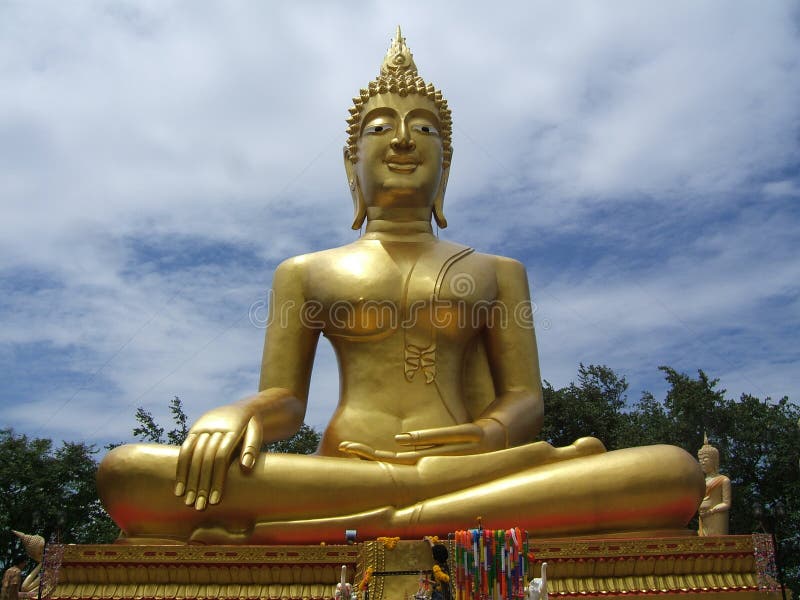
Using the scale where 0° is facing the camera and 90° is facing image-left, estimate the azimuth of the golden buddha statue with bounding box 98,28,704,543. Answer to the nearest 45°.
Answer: approximately 0°

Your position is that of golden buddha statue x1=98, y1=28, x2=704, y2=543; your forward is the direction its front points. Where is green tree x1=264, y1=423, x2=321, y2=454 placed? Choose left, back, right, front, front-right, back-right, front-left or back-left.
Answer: back

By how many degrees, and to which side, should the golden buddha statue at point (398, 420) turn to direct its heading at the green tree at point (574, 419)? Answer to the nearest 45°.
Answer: approximately 180°

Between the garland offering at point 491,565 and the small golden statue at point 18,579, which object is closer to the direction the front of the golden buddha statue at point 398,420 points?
the garland offering

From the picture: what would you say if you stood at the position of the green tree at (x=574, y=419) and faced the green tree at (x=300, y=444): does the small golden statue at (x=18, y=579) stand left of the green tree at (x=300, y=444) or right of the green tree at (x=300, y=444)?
left

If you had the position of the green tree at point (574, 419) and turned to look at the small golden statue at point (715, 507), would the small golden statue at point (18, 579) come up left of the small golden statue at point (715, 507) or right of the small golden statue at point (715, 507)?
right

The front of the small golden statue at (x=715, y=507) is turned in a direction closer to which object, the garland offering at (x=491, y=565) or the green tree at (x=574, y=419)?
the garland offering

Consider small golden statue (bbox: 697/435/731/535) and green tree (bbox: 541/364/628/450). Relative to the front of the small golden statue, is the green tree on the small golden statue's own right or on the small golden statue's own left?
on the small golden statue's own right
